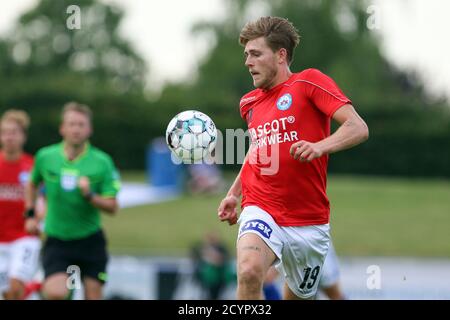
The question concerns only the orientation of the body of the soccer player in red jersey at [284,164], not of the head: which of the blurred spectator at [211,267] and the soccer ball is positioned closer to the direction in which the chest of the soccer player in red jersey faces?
the soccer ball

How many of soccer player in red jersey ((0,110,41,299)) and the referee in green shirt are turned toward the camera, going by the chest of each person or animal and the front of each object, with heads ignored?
2

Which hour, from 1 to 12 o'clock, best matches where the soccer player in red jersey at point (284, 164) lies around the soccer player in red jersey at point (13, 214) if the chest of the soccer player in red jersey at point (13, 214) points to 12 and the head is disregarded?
the soccer player in red jersey at point (284, 164) is roughly at 11 o'clock from the soccer player in red jersey at point (13, 214).

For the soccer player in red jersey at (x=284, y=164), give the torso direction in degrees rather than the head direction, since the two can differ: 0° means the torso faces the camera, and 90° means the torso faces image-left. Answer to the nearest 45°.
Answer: approximately 45°

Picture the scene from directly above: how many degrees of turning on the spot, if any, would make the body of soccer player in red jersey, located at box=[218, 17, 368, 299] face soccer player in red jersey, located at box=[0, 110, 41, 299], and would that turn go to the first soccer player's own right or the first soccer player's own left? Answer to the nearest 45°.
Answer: approximately 90° to the first soccer player's own right

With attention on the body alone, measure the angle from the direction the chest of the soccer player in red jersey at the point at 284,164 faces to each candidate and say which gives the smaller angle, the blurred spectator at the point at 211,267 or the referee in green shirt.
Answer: the referee in green shirt

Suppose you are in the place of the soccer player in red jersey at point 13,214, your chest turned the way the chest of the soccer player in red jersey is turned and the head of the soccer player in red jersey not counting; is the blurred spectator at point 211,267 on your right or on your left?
on your left

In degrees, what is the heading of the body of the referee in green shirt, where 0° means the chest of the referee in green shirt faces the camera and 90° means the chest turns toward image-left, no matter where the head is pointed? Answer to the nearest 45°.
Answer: approximately 0°

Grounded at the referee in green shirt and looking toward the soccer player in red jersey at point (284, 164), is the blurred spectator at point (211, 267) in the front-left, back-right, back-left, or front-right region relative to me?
back-left

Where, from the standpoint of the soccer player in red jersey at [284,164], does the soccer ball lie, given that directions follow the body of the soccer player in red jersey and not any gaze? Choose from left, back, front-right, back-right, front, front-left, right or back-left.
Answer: front-right

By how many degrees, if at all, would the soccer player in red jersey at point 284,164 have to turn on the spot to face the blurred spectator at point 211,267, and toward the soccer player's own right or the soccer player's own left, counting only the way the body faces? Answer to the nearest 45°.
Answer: approximately 135° to the soccer player's own right
